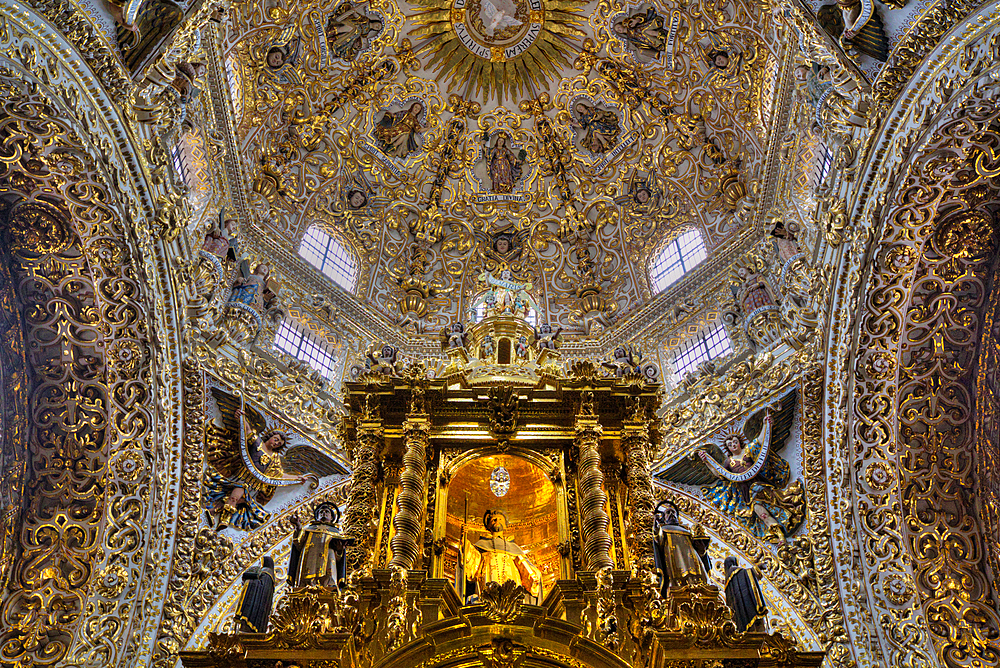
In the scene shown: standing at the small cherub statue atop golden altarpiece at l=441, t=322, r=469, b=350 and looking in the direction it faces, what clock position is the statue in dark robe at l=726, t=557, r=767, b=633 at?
The statue in dark robe is roughly at 9 o'clock from the small cherub statue atop golden altarpiece.

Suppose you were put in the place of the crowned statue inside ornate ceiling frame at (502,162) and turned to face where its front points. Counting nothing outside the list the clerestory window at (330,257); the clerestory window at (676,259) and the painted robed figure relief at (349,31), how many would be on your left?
1

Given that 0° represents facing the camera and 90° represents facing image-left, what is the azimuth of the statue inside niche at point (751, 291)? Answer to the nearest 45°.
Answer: approximately 45°

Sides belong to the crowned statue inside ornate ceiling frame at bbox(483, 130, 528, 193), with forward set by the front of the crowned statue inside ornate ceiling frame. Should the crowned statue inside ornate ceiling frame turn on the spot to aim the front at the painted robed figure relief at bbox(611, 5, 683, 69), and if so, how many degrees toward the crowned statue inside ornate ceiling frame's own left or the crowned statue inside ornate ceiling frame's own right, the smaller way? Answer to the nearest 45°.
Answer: approximately 45° to the crowned statue inside ornate ceiling frame's own left

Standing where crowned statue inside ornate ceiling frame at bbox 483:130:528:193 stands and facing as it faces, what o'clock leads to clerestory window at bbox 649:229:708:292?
The clerestory window is roughly at 9 o'clock from the crowned statue inside ornate ceiling frame.

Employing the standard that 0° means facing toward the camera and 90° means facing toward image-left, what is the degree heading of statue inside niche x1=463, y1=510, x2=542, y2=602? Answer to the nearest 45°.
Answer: approximately 0°

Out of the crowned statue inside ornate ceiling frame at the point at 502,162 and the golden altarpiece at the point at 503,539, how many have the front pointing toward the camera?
2

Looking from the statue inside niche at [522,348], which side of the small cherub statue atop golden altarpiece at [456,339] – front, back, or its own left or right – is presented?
left

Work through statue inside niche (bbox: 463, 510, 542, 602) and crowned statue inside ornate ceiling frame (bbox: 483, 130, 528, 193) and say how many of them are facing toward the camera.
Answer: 2
